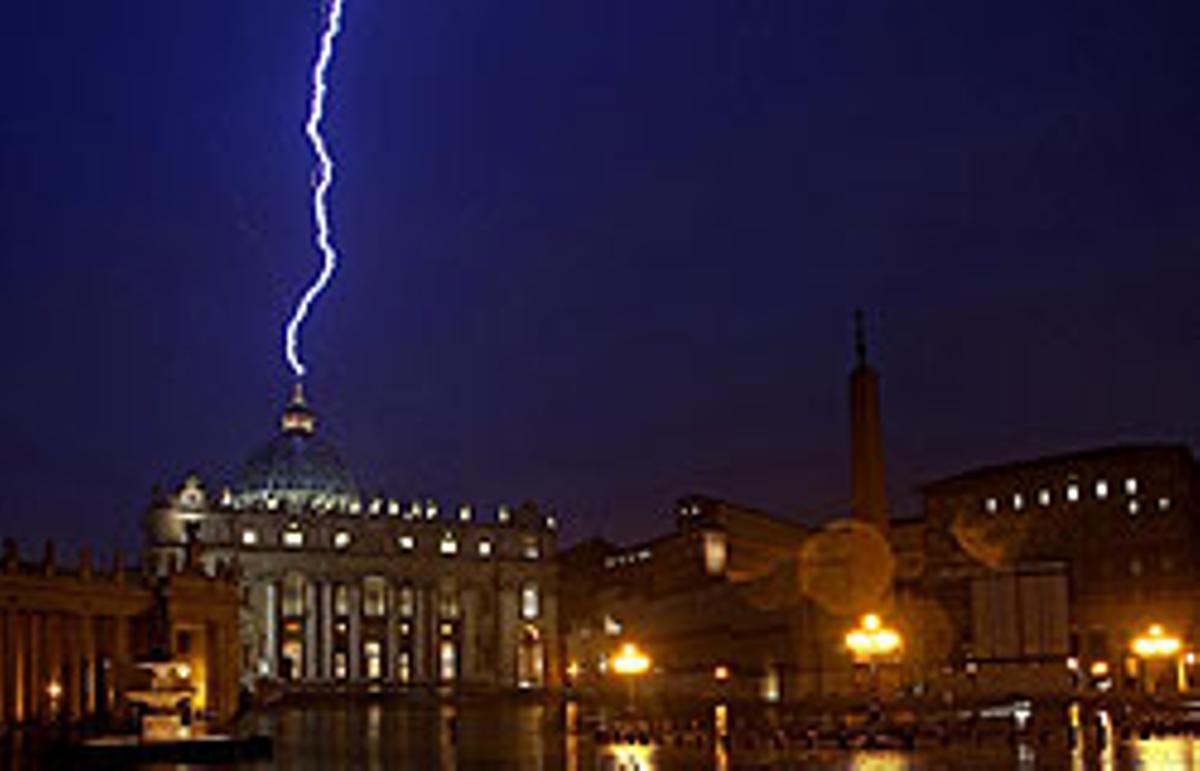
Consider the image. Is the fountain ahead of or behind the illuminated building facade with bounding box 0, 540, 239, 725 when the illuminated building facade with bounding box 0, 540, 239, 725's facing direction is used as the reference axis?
ahead

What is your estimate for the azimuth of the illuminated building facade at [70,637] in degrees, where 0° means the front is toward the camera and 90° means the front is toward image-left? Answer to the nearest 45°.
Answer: approximately 315°
